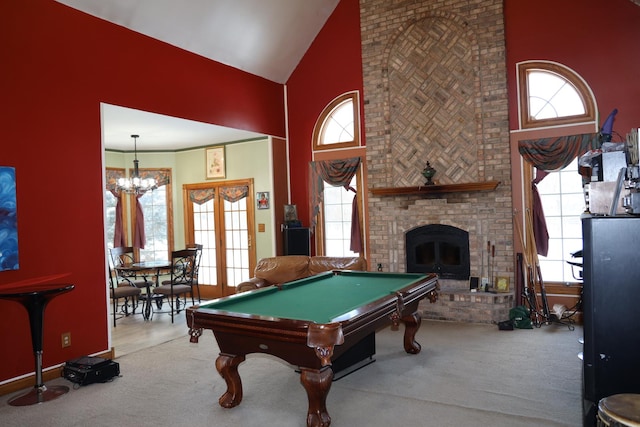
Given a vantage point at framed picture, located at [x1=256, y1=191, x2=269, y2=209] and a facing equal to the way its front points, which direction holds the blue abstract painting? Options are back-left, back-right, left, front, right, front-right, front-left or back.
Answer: front-right

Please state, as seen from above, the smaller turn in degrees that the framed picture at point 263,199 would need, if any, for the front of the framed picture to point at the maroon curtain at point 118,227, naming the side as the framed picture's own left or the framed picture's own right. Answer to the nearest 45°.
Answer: approximately 90° to the framed picture's own right

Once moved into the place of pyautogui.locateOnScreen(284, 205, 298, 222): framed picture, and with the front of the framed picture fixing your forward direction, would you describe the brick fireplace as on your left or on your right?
on your left

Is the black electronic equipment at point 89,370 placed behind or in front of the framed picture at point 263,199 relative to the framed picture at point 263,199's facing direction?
in front

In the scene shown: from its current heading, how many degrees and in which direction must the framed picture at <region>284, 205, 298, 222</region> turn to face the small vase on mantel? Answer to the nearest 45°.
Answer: approximately 45° to its left

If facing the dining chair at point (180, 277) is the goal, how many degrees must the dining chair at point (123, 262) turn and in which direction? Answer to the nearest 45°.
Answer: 0° — it already faces it

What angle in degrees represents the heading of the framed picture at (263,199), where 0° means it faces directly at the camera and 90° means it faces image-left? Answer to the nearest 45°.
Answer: approximately 0°

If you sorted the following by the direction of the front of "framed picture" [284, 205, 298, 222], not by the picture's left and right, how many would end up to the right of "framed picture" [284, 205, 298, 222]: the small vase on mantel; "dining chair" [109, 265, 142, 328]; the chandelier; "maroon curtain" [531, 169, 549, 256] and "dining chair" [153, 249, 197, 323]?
3

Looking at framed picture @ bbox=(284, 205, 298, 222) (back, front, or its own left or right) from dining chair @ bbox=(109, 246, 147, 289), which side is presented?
right
